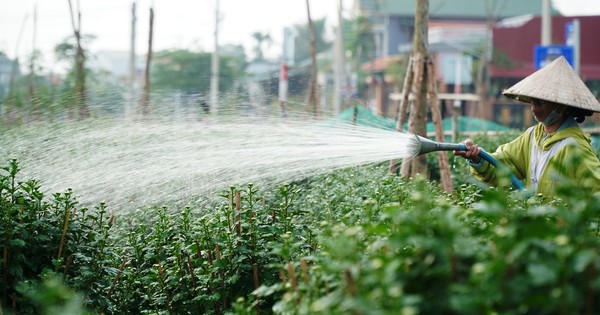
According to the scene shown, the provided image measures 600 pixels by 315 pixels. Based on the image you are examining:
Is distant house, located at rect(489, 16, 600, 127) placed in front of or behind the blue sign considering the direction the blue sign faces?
behind

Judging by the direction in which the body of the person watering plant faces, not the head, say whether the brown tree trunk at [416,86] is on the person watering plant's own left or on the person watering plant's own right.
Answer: on the person watering plant's own right

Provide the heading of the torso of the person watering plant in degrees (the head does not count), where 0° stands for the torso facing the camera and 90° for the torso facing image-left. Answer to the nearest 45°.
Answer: approximately 45°

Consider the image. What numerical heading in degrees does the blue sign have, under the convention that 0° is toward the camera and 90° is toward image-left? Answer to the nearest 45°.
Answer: approximately 0°

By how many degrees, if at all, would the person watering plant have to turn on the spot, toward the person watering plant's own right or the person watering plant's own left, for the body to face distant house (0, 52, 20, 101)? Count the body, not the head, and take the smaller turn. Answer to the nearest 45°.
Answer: approximately 90° to the person watering plant's own right

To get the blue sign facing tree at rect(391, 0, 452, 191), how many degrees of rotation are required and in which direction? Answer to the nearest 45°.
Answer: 0° — it already faces it

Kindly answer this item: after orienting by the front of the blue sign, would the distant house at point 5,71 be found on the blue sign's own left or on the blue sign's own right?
on the blue sign's own right

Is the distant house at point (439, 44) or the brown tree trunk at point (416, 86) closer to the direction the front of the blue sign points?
the brown tree trunk
